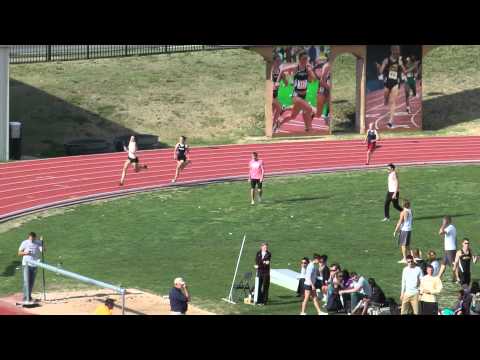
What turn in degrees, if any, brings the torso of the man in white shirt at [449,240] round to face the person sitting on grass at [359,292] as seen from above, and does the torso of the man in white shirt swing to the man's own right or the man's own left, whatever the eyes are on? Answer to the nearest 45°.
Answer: approximately 45° to the man's own left

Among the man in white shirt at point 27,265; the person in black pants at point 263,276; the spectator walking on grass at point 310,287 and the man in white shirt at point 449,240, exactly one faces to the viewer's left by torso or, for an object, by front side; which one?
the man in white shirt at point 449,240

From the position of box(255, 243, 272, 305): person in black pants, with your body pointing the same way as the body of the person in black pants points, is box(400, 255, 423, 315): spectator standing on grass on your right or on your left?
on your left

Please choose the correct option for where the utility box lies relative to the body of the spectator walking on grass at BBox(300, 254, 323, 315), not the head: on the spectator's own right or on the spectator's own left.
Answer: on the spectator's own left

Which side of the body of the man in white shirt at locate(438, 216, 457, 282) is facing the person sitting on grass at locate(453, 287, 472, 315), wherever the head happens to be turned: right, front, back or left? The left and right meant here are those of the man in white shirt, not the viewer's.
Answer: left

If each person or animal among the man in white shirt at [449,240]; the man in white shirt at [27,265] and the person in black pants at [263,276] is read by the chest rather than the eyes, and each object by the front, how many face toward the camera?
2

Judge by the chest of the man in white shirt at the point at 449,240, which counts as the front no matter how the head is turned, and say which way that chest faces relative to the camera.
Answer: to the viewer's left

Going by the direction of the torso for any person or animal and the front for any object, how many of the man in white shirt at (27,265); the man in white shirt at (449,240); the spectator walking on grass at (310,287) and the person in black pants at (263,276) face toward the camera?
2

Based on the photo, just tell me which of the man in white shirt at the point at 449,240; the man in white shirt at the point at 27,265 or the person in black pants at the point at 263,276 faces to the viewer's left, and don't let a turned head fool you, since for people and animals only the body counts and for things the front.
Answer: the man in white shirt at the point at 449,240
